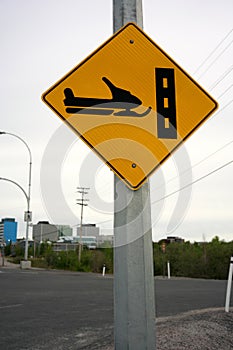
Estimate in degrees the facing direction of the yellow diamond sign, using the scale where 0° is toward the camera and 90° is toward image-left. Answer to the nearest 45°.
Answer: approximately 0°
